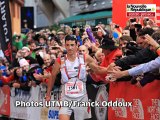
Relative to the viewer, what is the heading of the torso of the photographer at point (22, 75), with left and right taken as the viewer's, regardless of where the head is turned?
facing the viewer and to the right of the viewer

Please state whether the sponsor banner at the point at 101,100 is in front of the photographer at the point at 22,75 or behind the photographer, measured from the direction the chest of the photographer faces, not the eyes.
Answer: in front

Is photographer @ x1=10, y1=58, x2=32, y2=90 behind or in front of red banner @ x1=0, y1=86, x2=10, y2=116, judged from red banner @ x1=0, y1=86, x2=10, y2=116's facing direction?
behind

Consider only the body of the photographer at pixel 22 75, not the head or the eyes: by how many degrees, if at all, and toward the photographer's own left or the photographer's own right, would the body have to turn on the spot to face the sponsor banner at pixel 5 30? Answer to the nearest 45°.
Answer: approximately 135° to the photographer's own left

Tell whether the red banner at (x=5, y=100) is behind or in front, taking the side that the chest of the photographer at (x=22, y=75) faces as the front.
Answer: in front

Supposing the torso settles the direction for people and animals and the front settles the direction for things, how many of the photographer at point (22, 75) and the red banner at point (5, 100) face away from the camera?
0
